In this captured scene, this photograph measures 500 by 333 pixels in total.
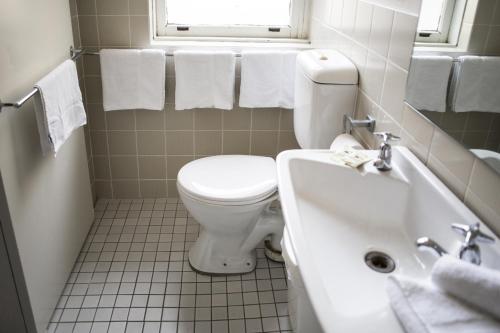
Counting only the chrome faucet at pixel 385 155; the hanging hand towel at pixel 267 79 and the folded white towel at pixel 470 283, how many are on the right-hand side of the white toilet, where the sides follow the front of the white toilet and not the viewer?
1

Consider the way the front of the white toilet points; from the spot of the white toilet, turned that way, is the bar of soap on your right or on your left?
on your left

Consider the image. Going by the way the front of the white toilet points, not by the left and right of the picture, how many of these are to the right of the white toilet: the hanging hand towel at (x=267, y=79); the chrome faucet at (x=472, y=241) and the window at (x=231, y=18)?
2

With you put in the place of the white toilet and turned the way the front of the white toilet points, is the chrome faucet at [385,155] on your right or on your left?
on your left

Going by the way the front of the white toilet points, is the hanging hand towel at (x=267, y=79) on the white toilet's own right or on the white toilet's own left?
on the white toilet's own right

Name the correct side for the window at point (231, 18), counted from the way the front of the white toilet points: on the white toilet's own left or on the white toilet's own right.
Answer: on the white toilet's own right

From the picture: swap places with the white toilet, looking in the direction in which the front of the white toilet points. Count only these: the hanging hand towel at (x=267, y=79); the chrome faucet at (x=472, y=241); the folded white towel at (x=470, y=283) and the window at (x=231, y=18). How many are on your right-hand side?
2

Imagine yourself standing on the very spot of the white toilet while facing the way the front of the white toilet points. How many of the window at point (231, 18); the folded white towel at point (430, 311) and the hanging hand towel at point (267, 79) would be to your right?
2

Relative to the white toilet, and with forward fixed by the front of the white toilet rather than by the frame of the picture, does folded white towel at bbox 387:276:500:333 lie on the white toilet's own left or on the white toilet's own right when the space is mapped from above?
on the white toilet's own left

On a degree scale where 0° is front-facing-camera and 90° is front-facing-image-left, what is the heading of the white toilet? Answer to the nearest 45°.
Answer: approximately 90°

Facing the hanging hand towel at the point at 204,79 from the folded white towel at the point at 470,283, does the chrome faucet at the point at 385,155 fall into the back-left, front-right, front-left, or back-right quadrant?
front-right

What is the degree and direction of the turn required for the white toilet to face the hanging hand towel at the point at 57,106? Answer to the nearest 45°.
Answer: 0° — it already faces it
